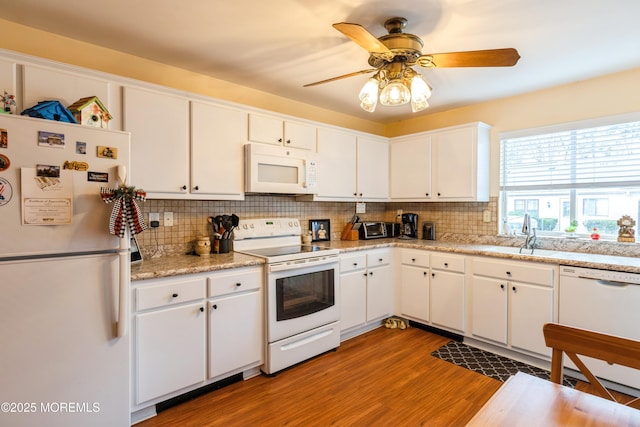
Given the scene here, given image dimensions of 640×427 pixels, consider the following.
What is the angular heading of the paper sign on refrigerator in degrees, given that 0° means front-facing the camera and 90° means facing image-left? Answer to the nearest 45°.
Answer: approximately 0°

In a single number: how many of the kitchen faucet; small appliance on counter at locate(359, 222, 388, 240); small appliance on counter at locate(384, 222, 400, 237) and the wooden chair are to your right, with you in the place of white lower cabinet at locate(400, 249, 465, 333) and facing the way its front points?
2

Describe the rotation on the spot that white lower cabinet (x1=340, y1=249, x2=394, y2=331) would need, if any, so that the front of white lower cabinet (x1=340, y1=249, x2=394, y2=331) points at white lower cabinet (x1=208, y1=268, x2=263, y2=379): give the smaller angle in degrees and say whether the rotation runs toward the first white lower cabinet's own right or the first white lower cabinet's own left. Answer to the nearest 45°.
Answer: approximately 90° to the first white lower cabinet's own right

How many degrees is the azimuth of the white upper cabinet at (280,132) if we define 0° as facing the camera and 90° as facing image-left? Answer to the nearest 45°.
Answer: approximately 315°

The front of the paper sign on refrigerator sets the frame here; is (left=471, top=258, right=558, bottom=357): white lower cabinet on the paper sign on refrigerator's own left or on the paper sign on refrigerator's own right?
on the paper sign on refrigerator's own left

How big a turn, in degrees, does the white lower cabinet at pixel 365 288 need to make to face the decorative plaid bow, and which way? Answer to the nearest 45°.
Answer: approximately 90° to its right

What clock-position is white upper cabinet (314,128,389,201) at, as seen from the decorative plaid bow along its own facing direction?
The white upper cabinet is roughly at 8 o'clock from the decorative plaid bow.

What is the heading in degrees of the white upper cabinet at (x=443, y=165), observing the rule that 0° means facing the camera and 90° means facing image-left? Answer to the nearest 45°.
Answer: approximately 45°

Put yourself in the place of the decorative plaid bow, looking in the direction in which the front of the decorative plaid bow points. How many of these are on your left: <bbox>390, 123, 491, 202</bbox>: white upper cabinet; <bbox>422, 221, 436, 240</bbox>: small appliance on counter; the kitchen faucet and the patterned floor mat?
4

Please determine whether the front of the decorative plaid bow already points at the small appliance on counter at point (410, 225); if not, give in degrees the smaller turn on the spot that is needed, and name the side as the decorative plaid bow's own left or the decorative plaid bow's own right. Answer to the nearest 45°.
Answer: approximately 90° to the decorative plaid bow's own left

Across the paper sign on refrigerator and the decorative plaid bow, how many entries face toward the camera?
2

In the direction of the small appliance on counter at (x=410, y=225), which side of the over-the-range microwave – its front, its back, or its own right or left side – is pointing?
left

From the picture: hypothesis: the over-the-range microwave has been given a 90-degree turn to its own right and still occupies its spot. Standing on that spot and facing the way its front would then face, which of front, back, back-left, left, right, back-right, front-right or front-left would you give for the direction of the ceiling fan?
left

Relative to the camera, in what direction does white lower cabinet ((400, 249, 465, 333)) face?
facing the viewer and to the left of the viewer
